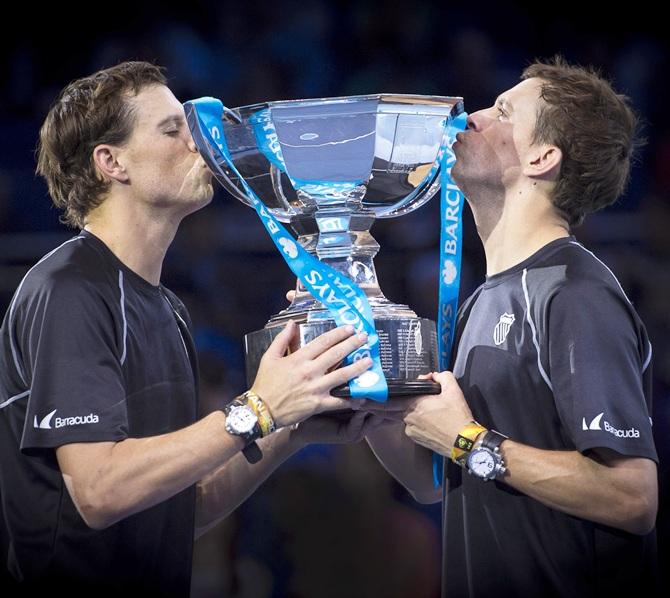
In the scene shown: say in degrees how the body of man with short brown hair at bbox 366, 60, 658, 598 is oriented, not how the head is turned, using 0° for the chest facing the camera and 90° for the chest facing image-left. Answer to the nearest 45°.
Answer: approximately 90°

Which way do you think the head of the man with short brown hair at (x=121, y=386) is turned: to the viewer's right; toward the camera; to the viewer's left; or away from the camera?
to the viewer's right

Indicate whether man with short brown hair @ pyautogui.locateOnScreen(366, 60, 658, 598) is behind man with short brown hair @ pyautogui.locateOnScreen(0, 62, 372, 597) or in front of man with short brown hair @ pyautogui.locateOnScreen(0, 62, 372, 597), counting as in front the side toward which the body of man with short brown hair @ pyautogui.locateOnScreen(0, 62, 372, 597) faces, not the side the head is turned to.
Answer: in front

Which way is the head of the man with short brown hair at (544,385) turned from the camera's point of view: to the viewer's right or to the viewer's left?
to the viewer's left

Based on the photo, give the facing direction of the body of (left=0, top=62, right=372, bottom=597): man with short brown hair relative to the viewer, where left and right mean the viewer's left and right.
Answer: facing to the right of the viewer

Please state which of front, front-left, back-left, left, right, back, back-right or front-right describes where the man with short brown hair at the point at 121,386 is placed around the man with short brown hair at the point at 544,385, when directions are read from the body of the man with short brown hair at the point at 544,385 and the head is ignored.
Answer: front
